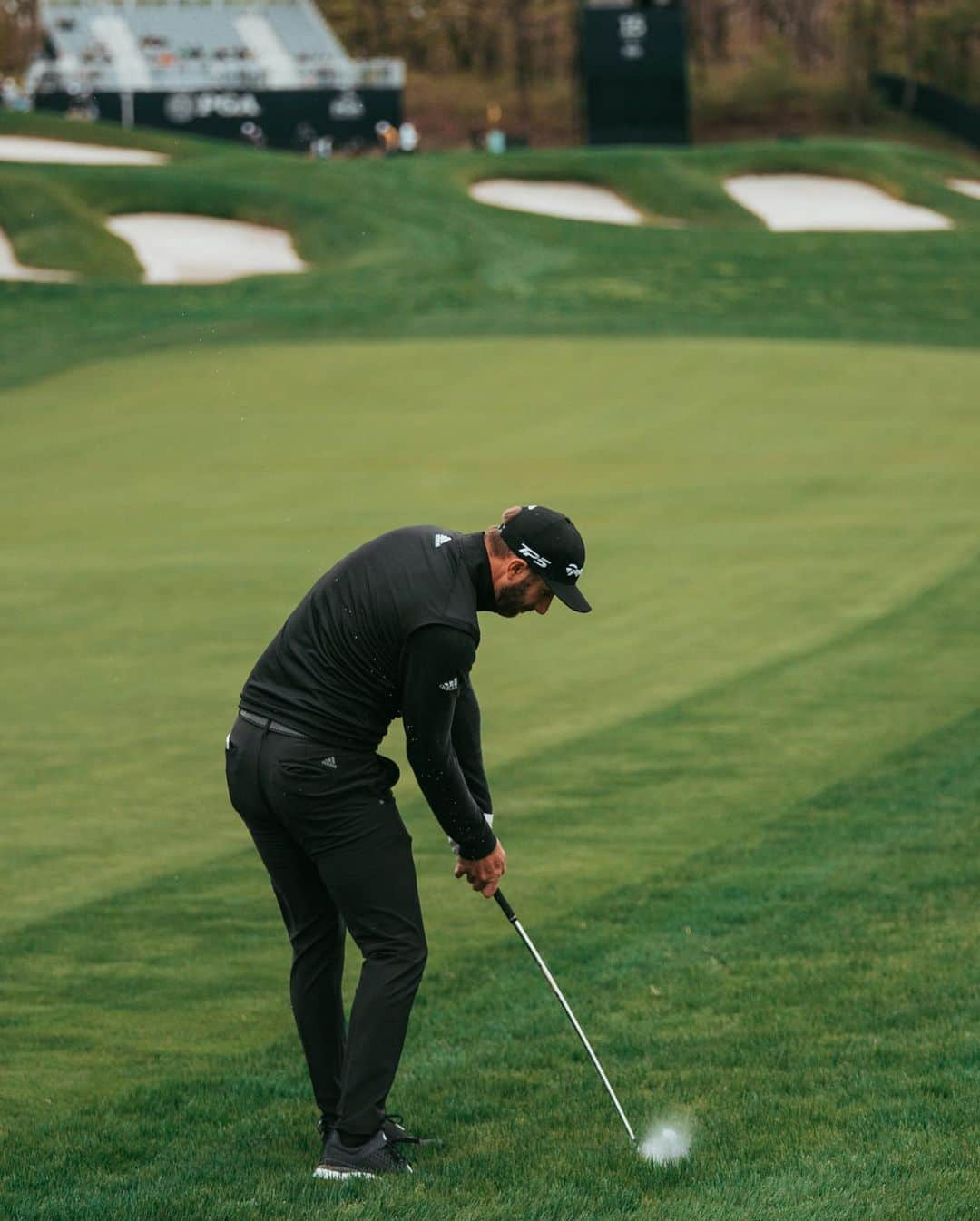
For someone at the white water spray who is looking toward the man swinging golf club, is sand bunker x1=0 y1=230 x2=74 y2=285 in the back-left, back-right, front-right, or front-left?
front-right

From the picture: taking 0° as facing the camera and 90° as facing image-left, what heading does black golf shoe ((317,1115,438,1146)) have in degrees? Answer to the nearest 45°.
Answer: approximately 270°

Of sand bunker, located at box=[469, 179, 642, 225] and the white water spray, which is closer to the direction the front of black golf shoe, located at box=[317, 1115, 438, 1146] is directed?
the white water spray

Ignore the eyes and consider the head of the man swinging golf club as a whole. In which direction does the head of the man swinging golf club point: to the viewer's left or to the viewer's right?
to the viewer's right

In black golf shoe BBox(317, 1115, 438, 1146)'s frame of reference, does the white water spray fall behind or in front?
in front

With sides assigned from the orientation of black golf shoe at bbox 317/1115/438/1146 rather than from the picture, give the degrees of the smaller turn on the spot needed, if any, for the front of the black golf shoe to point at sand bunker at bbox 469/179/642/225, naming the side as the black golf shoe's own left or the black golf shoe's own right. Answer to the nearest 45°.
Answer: approximately 90° to the black golf shoe's own left

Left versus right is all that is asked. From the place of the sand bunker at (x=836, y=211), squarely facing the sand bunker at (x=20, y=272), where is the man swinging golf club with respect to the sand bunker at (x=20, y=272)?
left

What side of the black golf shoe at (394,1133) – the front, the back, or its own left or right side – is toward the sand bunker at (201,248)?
left

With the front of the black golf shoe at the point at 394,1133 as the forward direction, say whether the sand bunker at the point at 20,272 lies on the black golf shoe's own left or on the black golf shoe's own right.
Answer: on the black golf shoe's own left

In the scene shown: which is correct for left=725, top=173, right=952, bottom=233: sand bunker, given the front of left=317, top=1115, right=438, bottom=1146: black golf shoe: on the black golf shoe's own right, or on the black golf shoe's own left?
on the black golf shoe's own left
